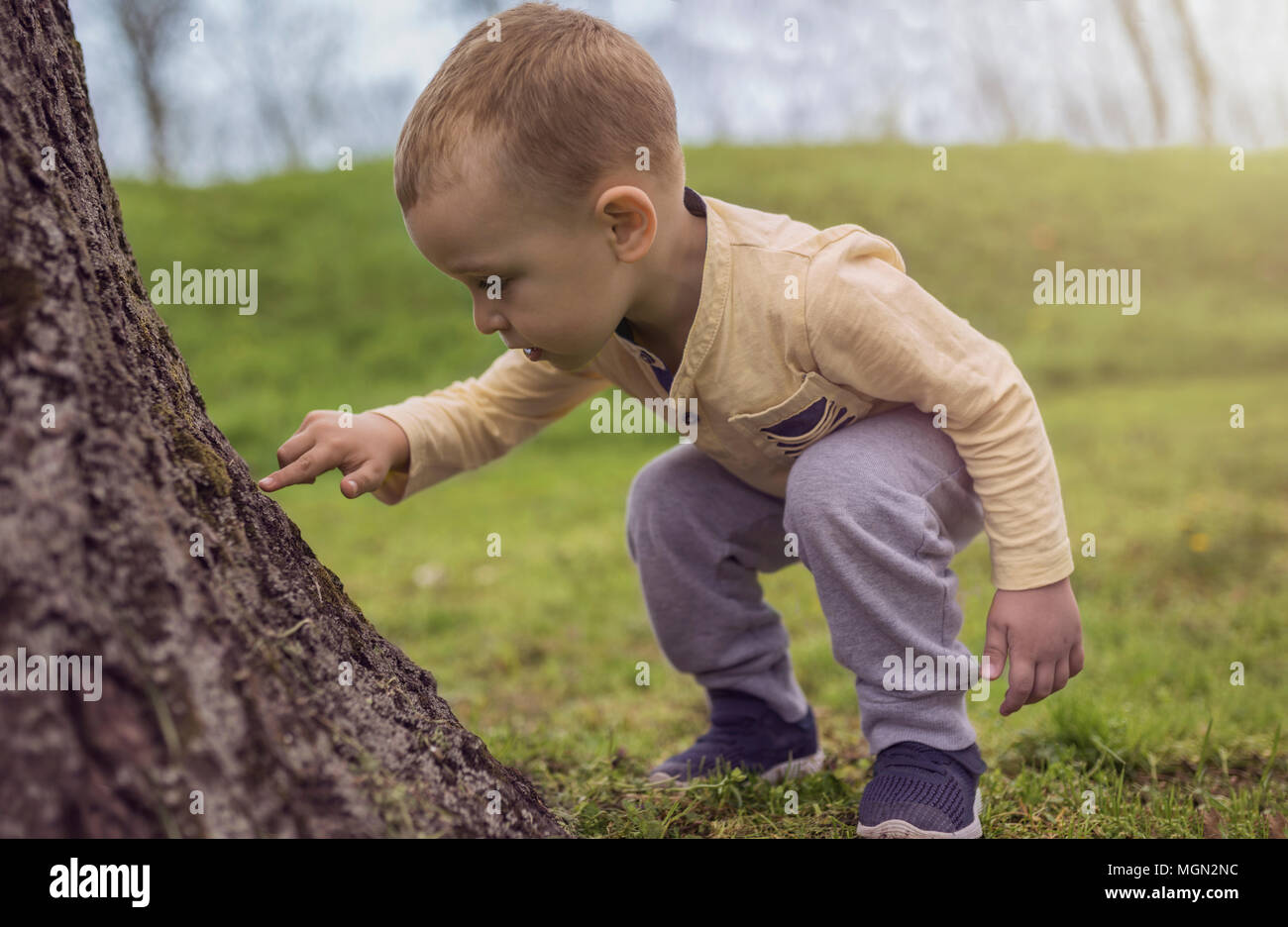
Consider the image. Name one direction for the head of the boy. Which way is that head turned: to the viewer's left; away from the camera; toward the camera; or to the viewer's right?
to the viewer's left

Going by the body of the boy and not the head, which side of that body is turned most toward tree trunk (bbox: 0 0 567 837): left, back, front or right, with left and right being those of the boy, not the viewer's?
front
